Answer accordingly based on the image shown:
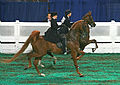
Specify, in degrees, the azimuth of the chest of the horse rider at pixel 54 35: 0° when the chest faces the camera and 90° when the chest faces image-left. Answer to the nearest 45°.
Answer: approximately 270°

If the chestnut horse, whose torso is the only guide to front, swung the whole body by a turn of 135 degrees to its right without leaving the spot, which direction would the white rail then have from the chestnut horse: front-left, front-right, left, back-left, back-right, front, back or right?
back-right

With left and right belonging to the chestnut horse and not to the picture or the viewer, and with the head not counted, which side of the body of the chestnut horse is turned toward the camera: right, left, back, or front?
right

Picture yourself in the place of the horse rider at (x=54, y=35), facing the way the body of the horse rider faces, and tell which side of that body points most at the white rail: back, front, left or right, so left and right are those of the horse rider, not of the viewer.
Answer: left
